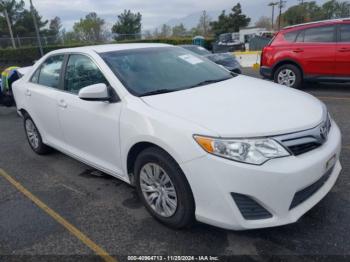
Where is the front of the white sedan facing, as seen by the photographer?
facing the viewer and to the right of the viewer

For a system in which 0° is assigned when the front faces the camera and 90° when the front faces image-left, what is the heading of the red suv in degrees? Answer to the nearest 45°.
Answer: approximately 270°

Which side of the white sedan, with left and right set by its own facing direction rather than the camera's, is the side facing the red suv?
left

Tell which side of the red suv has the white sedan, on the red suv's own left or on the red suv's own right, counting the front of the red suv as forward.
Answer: on the red suv's own right

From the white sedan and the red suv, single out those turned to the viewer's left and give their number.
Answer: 0
